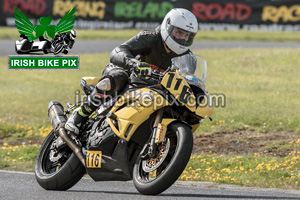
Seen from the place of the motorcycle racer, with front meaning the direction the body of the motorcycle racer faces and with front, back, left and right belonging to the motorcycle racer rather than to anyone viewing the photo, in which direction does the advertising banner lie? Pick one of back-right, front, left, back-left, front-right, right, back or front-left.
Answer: back-left

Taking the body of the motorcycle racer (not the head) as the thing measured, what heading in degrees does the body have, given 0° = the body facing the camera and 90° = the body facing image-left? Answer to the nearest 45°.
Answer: approximately 315°
